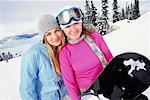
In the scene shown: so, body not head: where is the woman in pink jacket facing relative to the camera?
toward the camera

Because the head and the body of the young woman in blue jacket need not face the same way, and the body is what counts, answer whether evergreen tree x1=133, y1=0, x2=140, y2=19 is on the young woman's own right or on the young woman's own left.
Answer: on the young woman's own left

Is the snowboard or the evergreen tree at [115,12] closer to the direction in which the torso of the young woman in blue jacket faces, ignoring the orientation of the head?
the snowboard

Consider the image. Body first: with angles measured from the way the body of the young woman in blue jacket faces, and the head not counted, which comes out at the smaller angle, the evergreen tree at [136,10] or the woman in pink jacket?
the woman in pink jacket

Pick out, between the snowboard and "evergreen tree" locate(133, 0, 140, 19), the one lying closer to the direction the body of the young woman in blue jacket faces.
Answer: the snowboard

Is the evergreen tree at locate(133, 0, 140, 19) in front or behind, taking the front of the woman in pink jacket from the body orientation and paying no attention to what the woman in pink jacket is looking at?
behind

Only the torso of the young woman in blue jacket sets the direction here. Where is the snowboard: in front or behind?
in front

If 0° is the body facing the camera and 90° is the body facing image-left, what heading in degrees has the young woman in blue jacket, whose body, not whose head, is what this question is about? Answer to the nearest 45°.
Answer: approximately 315°

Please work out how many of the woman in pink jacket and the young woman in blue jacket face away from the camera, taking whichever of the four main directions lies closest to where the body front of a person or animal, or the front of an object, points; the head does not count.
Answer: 0
